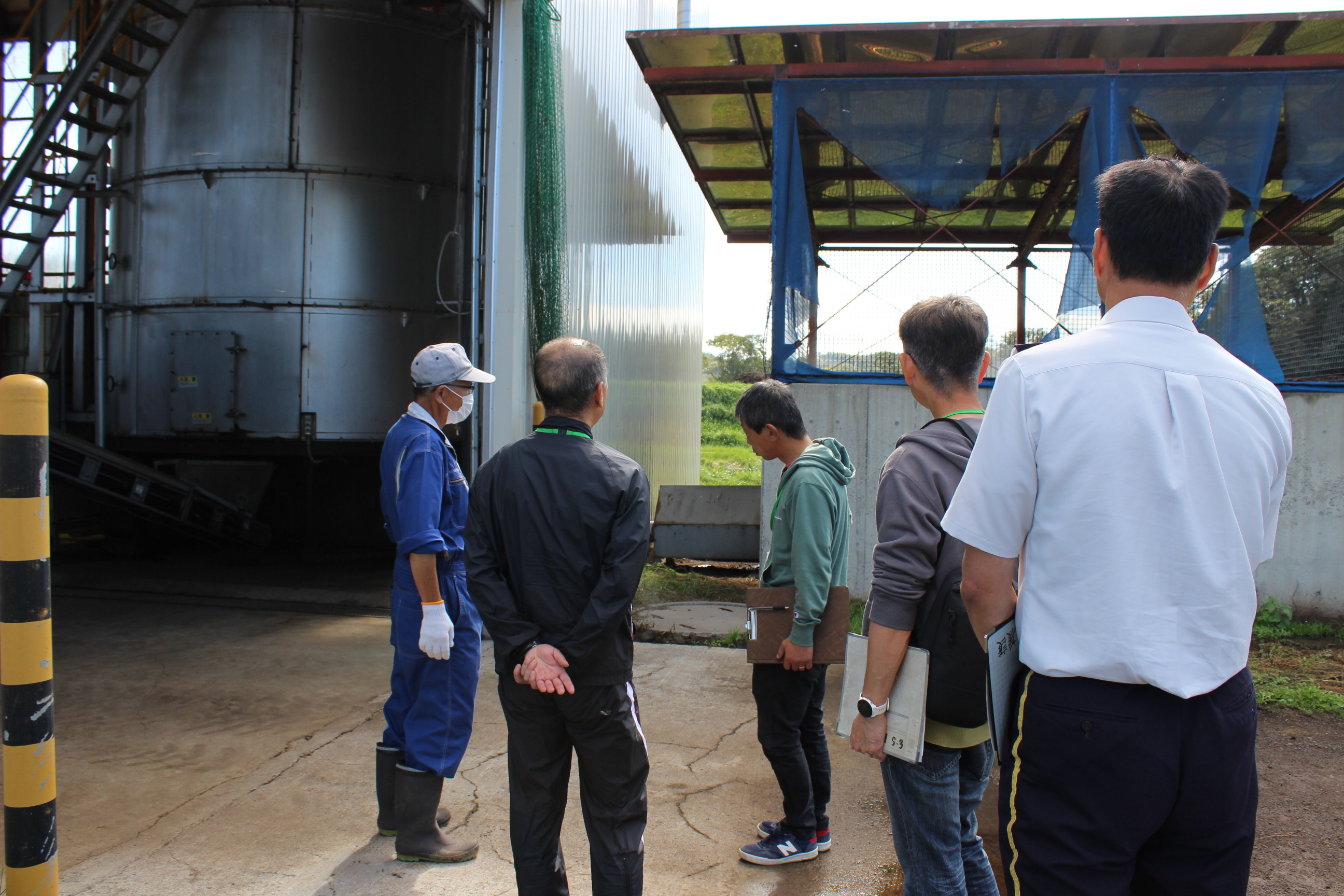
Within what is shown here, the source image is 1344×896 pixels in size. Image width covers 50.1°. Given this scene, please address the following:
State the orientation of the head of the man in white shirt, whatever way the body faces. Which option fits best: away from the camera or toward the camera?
away from the camera

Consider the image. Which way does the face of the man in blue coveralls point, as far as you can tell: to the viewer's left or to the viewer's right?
to the viewer's right

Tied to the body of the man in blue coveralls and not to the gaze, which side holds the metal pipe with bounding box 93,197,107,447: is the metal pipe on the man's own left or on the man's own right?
on the man's own left

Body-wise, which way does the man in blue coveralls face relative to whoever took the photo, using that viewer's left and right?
facing to the right of the viewer

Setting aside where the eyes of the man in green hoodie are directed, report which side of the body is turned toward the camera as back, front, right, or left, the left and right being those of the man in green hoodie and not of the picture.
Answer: left

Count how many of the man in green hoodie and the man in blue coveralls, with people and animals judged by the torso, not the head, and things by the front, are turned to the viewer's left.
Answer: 1

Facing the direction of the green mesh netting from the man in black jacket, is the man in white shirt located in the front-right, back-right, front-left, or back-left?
back-right

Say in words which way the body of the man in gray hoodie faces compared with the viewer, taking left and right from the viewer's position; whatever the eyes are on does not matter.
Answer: facing away from the viewer and to the left of the viewer

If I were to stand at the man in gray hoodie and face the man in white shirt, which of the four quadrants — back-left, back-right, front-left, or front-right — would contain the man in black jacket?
back-right

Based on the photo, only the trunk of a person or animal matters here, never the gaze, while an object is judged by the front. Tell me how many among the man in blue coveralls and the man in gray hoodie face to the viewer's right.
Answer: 1
